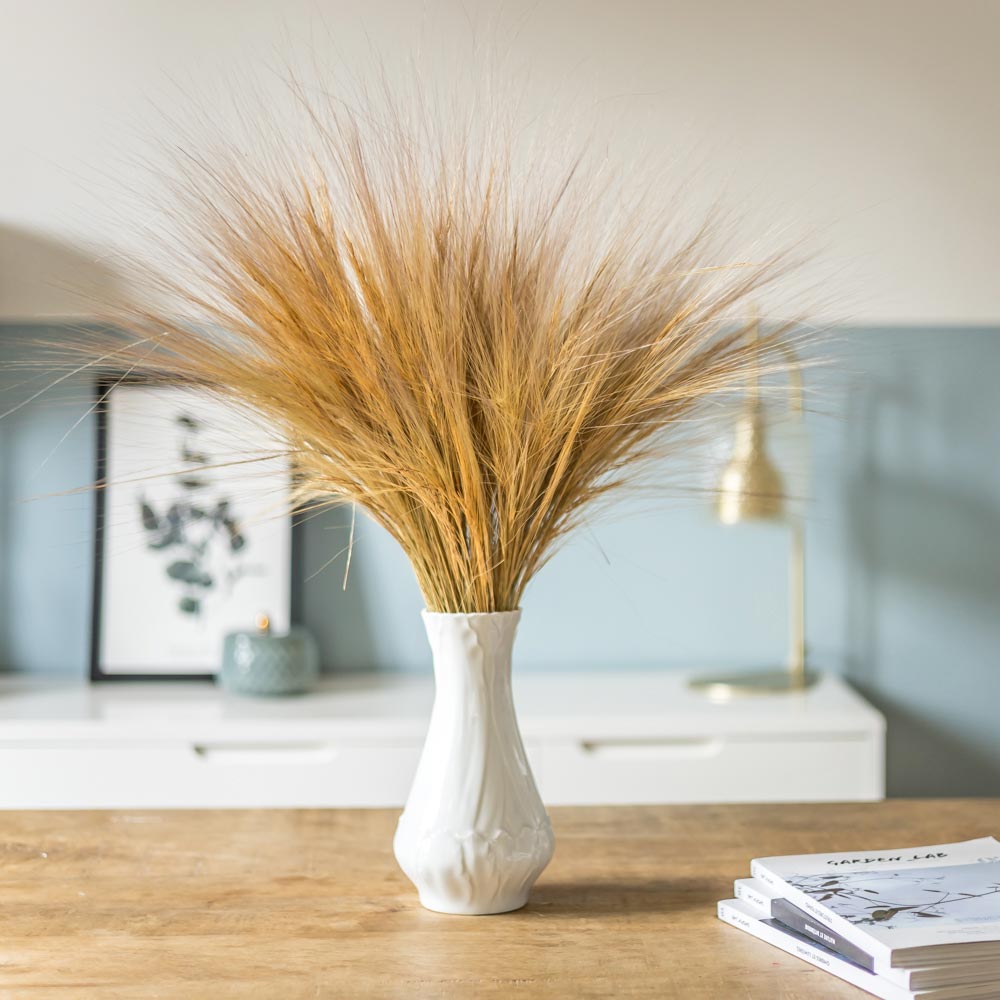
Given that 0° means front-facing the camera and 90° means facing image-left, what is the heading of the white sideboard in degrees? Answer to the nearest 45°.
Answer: approximately 0°

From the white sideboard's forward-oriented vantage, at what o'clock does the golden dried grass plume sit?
The golden dried grass plume is roughly at 12 o'clock from the white sideboard.

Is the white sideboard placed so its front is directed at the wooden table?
yes

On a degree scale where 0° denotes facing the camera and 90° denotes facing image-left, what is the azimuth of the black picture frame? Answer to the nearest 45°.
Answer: approximately 0°

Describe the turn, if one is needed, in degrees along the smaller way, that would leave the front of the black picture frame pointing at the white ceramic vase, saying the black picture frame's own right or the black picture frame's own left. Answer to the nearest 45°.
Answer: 0° — it already faces it

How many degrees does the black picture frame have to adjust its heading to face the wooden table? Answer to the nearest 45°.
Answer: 0° — it already faces it
